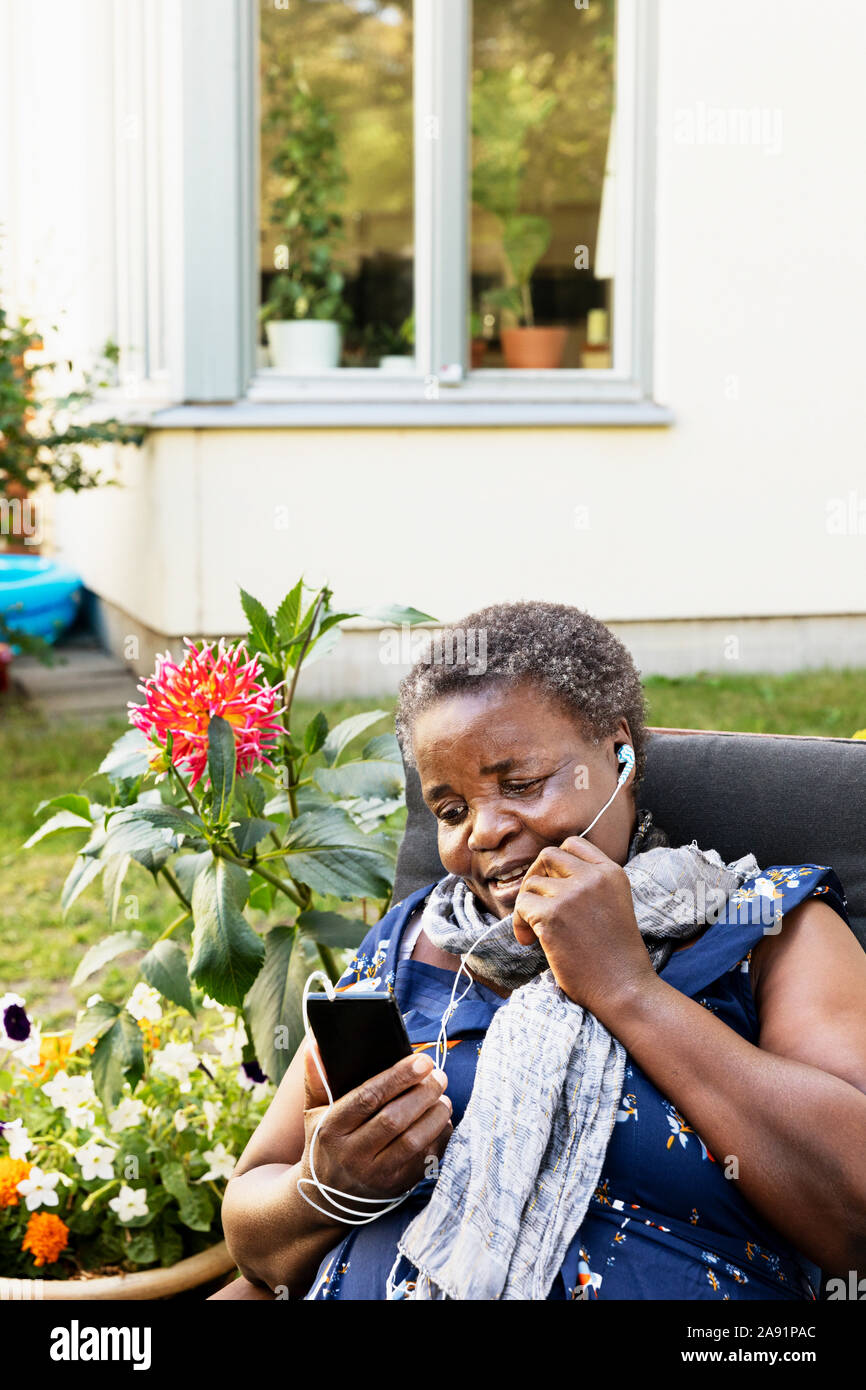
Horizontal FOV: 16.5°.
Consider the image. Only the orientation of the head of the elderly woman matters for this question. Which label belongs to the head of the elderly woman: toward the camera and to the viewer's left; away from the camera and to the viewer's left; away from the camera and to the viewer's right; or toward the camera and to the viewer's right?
toward the camera and to the viewer's left

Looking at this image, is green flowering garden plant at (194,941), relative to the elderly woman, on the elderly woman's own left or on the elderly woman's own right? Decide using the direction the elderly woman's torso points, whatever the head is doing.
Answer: on the elderly woman's own right

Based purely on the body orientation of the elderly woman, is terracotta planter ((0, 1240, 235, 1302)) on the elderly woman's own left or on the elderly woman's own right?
on the elderly woman's own right

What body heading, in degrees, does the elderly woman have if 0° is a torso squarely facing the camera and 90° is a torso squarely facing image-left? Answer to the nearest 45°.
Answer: approximately 45°

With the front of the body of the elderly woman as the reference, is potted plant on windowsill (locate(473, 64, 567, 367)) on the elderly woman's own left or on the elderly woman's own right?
on the elderly woman's own right

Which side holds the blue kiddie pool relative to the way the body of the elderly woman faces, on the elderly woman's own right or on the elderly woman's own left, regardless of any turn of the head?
on the elderly woman's own right

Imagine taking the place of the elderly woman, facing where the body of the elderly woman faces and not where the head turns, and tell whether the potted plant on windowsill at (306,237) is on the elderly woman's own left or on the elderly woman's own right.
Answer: on the elderly woman's own right
